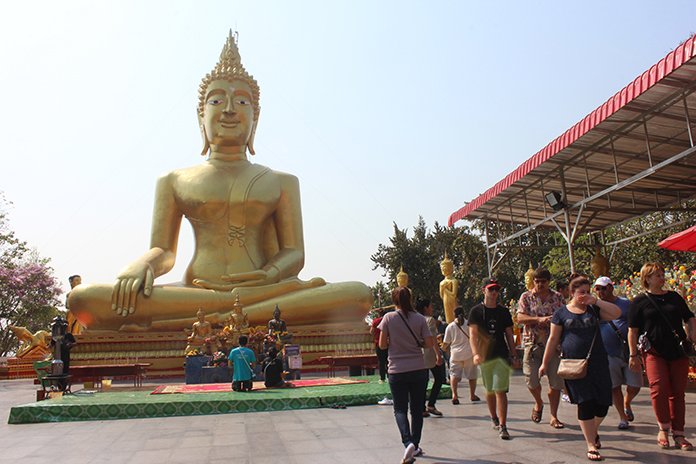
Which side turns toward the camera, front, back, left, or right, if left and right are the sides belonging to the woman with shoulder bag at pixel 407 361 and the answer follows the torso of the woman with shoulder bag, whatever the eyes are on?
back

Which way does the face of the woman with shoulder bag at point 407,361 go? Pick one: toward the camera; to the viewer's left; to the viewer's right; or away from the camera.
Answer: away from the camera

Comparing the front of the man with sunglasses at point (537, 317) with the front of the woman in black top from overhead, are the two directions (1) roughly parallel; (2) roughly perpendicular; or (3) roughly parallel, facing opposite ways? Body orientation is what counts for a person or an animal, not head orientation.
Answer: roughly parallel

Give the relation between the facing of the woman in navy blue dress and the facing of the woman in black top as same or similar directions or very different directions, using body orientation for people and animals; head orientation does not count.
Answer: same or similar directions

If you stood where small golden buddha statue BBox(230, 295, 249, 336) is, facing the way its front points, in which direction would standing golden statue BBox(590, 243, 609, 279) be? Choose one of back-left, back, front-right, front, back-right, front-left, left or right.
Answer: left

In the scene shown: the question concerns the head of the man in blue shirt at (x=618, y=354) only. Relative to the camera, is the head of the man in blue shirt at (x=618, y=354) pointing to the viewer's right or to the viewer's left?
to the viewer's left

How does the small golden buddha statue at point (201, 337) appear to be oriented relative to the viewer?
toward the camera

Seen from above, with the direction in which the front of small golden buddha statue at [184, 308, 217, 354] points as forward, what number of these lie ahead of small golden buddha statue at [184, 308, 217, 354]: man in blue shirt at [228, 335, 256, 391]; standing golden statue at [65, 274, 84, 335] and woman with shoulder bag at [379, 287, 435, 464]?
2

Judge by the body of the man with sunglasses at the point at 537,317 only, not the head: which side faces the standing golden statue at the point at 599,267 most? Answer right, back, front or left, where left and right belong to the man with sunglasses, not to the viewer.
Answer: back

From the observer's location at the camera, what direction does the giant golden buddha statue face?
facing the viewer

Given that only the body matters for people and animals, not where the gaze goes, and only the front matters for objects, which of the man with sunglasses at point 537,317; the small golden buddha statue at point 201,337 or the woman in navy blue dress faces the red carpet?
the small golden buddha statue

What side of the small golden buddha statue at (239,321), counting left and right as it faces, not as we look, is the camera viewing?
front

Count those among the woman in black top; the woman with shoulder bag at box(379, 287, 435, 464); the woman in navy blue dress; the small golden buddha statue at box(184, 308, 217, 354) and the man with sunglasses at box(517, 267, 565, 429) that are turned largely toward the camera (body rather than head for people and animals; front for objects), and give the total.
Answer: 4
